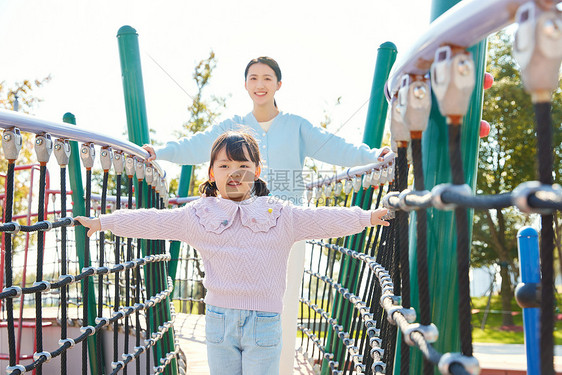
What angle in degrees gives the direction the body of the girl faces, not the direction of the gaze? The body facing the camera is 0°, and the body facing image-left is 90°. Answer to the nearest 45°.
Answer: approximately 0°

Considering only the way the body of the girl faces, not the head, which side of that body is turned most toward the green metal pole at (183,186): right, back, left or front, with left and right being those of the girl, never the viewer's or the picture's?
back

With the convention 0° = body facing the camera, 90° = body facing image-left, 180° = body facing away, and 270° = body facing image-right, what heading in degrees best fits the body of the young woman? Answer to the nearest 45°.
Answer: approximately 0°

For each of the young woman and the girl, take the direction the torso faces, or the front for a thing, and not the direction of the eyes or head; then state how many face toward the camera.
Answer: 2

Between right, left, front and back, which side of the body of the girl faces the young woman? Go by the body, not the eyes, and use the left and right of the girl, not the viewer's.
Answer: back
